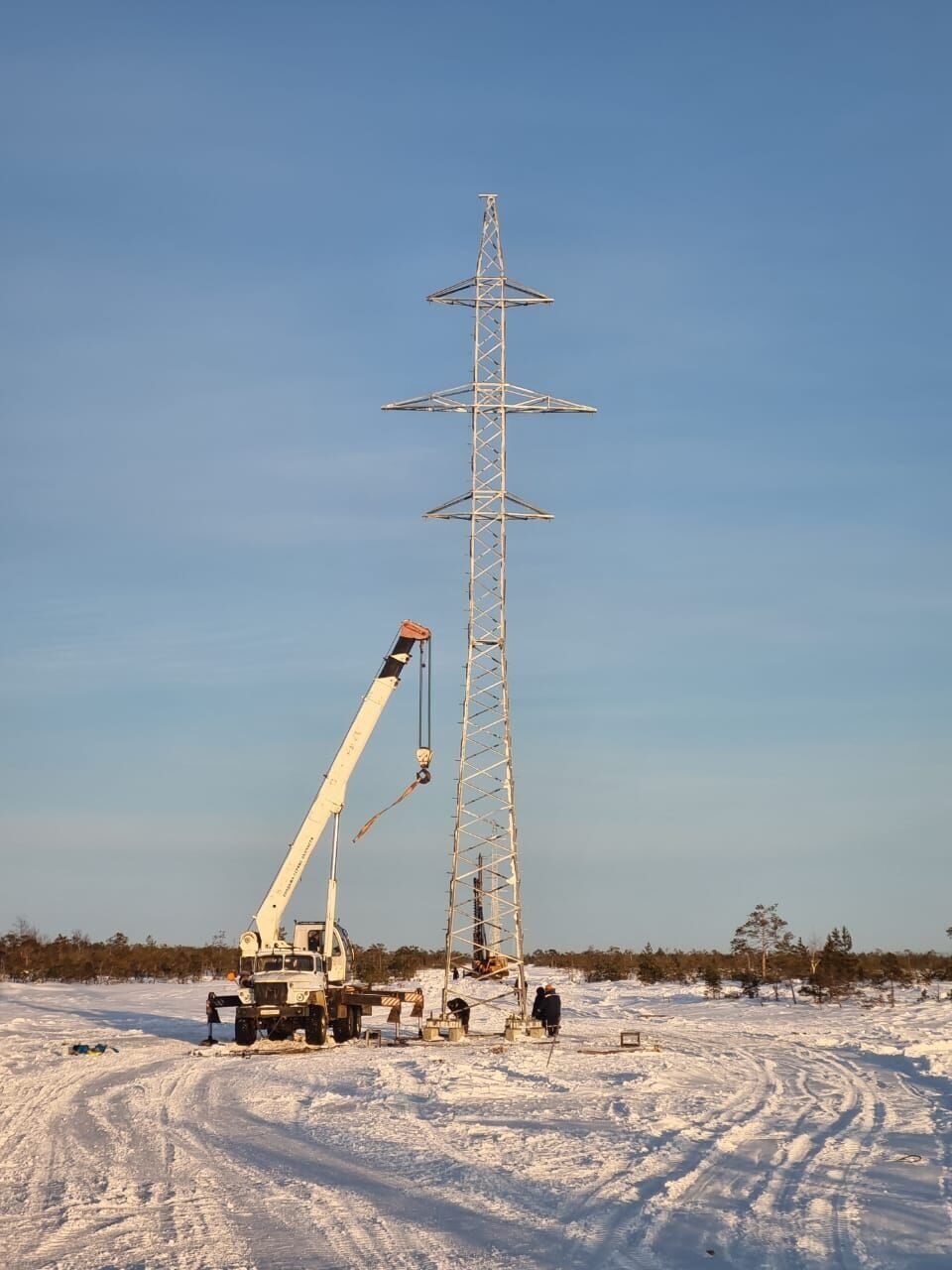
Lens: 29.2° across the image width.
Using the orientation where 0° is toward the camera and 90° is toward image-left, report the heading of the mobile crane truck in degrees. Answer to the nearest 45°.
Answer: approximately 0°

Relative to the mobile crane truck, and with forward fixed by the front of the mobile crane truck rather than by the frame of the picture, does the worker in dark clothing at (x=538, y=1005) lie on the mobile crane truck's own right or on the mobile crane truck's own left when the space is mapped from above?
on the mobile crane truck's own left

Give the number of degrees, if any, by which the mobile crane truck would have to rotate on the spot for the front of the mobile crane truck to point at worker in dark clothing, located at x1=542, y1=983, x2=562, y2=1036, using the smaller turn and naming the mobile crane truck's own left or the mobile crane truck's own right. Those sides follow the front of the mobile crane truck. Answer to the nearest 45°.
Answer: approximately 90° to the mobile crane truck's own left

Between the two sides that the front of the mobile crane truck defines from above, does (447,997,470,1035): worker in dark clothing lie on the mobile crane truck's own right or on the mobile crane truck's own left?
on the mobile crane truck's own left
